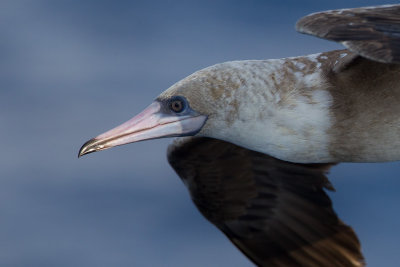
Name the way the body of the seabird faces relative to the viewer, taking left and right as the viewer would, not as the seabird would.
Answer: facing to the left of the viewer
